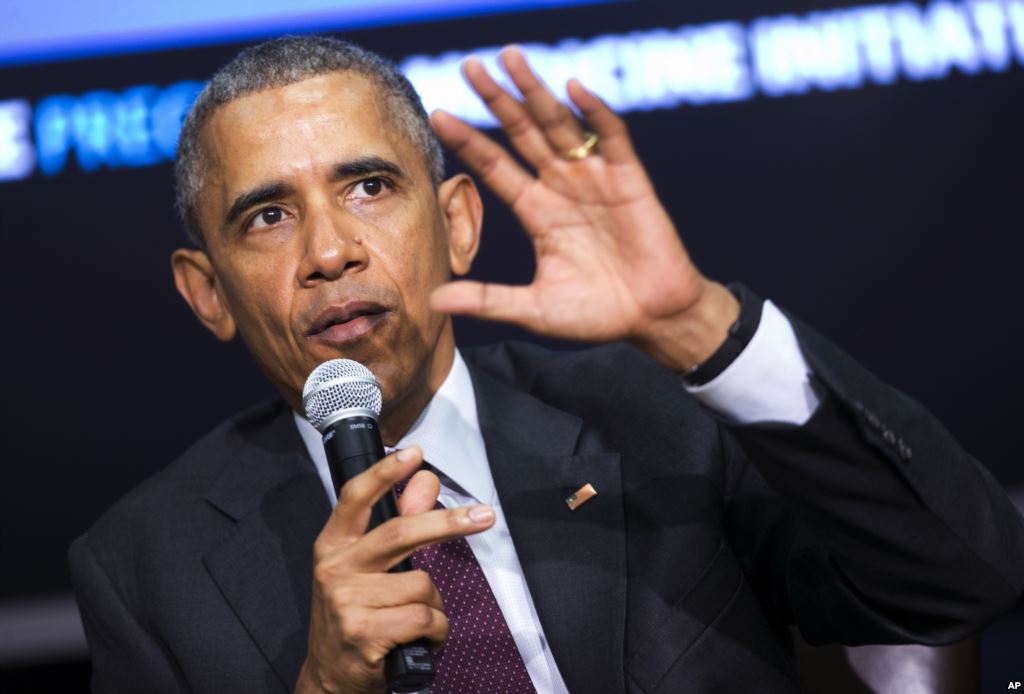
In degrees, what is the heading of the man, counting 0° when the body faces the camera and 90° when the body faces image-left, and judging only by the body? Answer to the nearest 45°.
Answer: approximately 0°
